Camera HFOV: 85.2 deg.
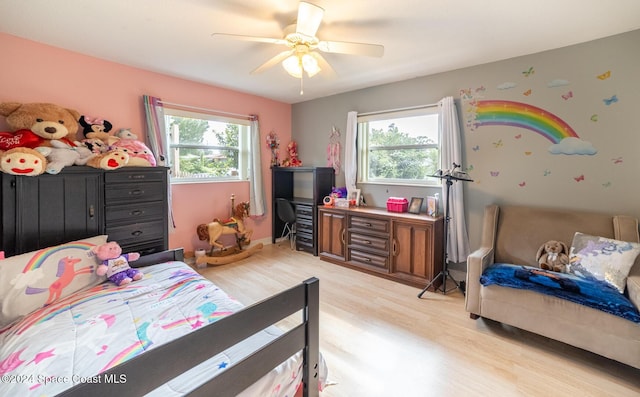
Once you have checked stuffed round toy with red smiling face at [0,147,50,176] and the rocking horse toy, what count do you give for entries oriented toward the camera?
1

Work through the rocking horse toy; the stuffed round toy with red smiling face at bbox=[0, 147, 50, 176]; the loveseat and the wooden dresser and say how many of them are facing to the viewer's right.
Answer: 1

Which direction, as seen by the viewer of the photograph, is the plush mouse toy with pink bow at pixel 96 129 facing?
facing the viewer and to the right of the viewer

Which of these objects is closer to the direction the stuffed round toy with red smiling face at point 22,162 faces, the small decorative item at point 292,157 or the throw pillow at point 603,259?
the throw pillow

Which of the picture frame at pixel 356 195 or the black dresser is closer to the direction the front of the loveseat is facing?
the black dresser

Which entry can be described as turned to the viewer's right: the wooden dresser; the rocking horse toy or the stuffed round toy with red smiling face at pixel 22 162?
the rocking horse toy

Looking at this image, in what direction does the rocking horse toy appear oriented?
to the viewer's right

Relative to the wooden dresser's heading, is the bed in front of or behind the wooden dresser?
in front

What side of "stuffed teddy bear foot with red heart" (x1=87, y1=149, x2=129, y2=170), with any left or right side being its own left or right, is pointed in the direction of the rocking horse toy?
left

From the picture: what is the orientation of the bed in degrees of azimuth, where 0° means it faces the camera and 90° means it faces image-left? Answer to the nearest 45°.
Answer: approximately 315°

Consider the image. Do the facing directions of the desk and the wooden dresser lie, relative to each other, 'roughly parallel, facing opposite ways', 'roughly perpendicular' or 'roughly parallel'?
roughly parallel

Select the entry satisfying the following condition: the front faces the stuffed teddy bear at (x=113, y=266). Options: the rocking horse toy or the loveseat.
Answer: the loveseat
